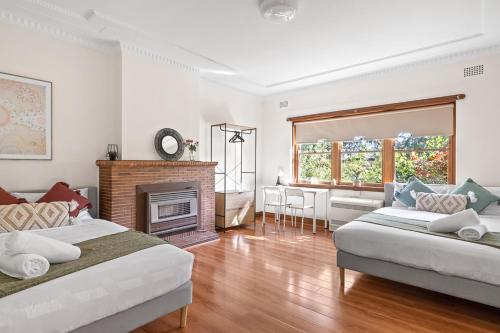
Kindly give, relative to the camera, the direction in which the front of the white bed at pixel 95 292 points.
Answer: facing the viewer and to the right of the viewer

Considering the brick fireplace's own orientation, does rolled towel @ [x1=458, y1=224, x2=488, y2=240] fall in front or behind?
in front

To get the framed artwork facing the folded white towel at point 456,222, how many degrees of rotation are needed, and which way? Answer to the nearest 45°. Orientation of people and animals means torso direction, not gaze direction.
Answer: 0° — it already faces it

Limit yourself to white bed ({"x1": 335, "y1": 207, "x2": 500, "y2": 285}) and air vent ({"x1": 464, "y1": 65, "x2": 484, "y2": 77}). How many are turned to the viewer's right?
0

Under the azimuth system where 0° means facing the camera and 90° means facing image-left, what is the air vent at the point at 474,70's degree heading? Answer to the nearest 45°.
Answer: approximately 45°

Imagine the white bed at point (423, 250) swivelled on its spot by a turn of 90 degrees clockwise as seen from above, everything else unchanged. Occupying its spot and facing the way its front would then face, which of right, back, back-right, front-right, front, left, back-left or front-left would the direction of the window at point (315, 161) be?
front

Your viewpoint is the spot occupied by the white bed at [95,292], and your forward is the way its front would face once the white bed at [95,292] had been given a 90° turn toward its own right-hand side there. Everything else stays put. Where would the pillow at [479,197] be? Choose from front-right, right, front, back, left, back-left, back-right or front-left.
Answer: back-left
